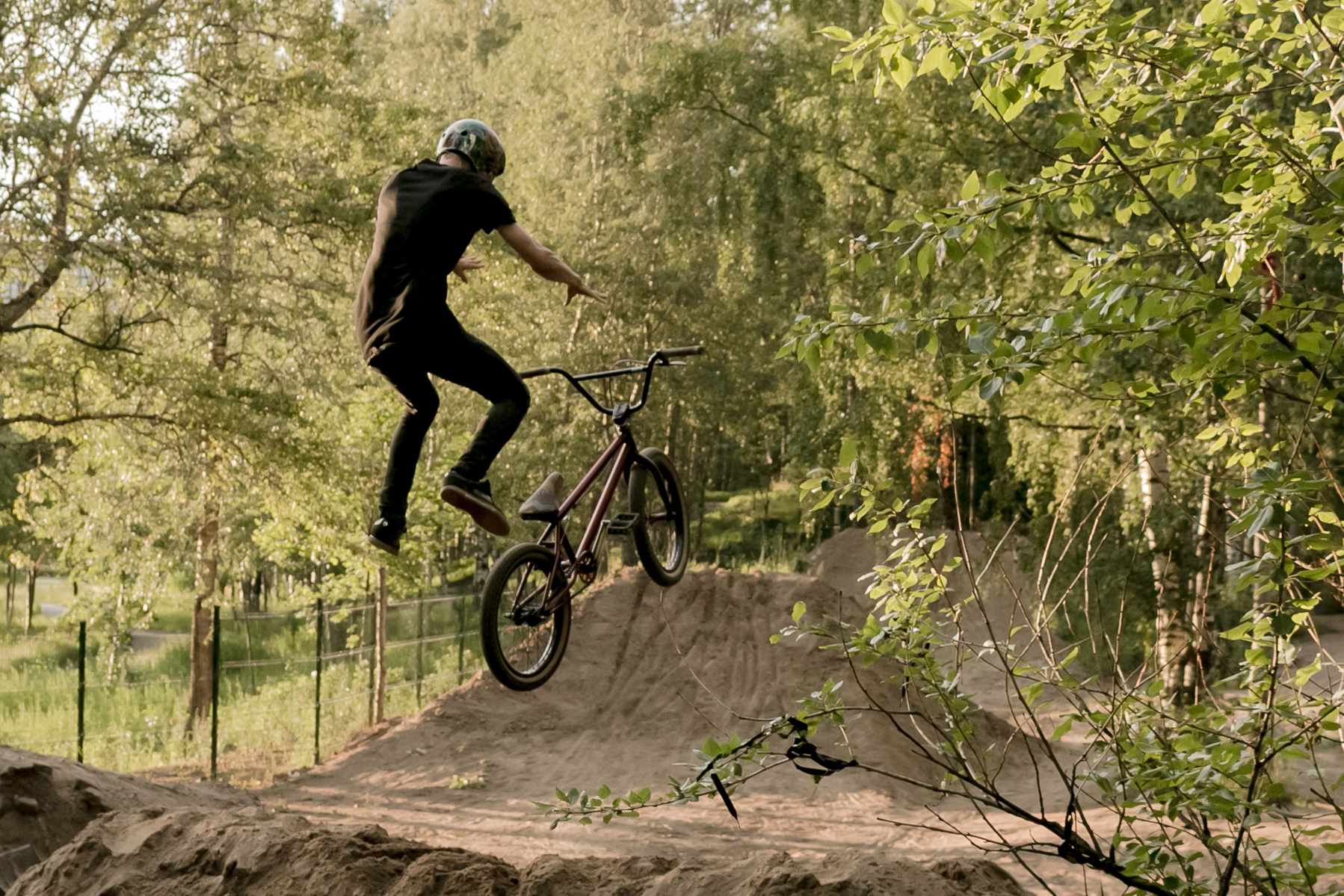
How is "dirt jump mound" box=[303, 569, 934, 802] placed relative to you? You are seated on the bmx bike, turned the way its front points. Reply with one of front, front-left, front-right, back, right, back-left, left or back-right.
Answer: front-left

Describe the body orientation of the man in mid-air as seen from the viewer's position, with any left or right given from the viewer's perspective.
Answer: facing away from the viewer and to the right of the viewer

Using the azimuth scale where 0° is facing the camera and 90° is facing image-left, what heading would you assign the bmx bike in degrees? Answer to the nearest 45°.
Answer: approximately 225°

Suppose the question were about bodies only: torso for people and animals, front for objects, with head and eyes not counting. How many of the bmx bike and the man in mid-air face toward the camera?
0

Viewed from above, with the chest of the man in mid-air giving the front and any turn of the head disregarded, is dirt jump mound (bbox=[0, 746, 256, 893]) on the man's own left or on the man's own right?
on the man's own left

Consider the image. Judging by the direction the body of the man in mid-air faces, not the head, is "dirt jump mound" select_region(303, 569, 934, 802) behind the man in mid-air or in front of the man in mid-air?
in front

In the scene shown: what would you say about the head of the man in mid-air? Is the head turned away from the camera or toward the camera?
away from the camera

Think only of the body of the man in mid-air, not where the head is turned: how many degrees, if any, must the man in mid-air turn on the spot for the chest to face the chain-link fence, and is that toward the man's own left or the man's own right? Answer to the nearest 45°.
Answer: approximately 45° to the man's own left
